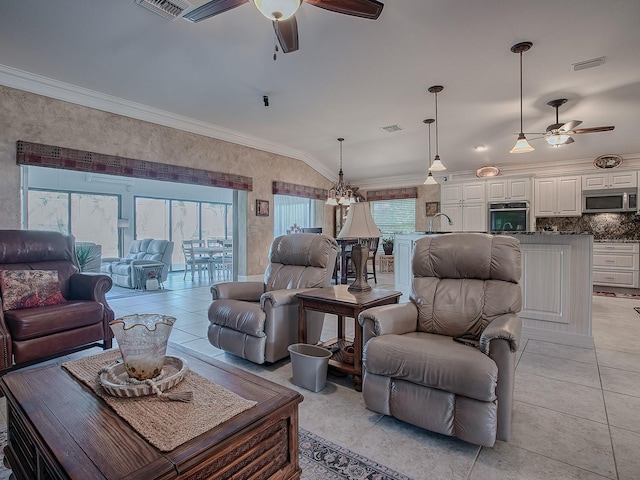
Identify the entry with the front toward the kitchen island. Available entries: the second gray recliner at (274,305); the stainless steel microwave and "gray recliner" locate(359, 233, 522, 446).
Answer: the stainless steel microwave

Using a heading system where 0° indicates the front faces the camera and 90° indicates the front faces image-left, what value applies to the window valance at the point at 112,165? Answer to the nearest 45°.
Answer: approximately 315°

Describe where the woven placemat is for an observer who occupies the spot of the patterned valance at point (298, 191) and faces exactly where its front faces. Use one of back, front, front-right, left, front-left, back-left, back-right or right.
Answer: front-right

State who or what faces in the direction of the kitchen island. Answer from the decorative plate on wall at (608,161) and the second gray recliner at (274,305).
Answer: the decorative plate on wall

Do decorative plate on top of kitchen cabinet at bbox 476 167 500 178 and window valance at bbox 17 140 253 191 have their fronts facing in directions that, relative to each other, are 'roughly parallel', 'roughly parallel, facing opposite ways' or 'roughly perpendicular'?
roughly perpendicular

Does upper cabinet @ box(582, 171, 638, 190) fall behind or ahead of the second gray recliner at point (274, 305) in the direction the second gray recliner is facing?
behind

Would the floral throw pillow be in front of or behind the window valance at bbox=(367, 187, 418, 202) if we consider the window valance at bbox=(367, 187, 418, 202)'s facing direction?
in front
